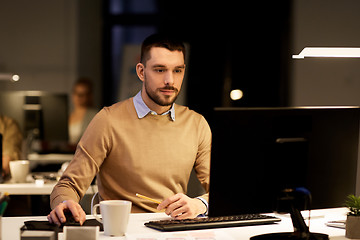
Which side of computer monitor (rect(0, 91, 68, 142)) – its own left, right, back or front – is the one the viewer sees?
back

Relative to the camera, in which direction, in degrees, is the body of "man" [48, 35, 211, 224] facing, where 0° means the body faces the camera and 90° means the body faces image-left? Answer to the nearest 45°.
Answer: approximately 315°

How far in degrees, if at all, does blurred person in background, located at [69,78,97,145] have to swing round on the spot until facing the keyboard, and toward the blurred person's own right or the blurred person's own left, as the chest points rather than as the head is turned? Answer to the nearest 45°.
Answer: approximately 45° to the blurred person's own left
